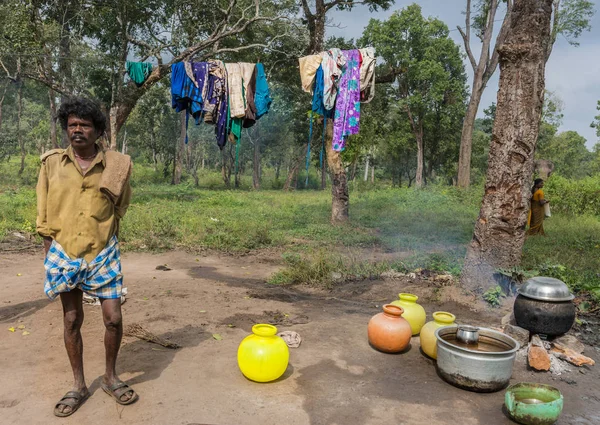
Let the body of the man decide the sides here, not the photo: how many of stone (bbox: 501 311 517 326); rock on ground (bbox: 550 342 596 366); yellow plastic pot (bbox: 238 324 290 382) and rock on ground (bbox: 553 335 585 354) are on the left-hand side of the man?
4

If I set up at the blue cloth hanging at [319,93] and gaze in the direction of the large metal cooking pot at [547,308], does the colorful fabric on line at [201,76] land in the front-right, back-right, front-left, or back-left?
back-right

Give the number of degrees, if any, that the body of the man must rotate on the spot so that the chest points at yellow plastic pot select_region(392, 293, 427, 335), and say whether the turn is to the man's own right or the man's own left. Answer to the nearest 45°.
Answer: approximately 90° to the man's own left

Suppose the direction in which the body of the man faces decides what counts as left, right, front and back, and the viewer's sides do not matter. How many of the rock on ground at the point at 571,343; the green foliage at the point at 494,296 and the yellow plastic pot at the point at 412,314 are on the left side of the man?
3

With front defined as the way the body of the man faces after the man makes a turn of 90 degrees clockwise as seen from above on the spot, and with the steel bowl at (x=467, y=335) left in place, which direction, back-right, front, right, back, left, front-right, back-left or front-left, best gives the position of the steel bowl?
back

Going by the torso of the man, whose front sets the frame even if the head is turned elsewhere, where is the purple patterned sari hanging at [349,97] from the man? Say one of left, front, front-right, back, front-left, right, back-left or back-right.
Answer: back-left

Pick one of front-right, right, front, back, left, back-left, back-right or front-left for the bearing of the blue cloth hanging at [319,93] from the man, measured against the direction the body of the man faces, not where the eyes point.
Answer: back-left

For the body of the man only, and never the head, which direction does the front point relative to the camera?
toward the camera

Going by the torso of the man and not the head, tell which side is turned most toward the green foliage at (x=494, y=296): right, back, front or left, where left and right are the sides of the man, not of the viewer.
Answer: left

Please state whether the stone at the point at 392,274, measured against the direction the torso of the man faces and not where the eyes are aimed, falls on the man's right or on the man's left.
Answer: on the man's left

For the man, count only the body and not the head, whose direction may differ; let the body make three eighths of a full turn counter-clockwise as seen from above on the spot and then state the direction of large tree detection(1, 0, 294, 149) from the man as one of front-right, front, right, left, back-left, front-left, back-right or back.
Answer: front-left

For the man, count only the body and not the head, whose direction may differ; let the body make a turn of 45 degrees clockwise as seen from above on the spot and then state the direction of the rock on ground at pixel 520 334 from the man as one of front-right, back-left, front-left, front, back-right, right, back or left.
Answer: back-left

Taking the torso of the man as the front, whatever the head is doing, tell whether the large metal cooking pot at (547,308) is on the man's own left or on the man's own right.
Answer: on the man's own left

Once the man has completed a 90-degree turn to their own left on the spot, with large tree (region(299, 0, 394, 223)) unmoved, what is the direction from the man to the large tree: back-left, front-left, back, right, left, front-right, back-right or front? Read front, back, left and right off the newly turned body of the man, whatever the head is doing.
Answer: front-left

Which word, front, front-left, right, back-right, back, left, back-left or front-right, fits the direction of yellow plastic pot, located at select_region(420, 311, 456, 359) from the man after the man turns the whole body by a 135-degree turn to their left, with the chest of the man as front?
front-right

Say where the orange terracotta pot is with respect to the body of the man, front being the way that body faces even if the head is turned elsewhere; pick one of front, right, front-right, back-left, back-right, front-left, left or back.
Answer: left

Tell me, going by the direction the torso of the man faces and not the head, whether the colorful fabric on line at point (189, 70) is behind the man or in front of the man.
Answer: behind

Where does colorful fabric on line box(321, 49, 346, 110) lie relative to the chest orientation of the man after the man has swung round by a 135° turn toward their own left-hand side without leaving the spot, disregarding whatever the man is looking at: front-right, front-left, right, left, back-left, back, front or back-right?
front

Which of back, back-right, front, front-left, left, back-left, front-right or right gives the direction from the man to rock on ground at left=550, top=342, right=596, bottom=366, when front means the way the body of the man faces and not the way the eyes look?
left

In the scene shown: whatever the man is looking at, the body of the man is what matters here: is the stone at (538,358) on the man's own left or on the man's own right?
on the man's own left
